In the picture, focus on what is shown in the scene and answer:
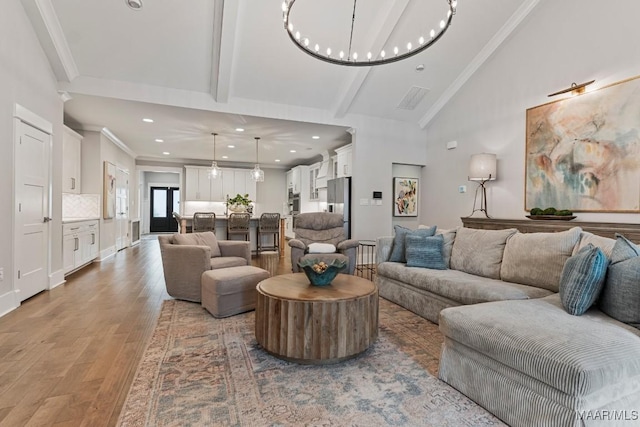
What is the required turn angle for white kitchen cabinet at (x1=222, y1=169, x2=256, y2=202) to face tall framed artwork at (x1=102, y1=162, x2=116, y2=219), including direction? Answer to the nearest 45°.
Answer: approximately 45° to its right

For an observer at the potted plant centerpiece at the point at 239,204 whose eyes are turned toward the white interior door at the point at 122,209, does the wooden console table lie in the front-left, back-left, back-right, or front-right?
back-left

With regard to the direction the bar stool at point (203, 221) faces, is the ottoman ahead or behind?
behind

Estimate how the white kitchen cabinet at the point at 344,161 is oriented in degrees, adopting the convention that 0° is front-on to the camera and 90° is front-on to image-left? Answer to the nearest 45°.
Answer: approximately 45°

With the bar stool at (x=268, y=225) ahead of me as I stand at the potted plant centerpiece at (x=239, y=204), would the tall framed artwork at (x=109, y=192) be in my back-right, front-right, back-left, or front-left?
back-right

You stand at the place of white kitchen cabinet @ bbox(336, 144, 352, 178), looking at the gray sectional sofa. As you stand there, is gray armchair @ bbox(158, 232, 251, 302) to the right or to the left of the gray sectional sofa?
right

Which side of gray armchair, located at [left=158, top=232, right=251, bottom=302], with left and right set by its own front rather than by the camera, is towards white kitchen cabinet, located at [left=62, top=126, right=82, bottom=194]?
back

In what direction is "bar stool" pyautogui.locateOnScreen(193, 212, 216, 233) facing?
away from the camera

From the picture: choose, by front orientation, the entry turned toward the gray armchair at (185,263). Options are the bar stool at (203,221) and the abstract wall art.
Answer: the abstract wall art

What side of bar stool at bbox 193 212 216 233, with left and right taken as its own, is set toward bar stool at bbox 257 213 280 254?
right

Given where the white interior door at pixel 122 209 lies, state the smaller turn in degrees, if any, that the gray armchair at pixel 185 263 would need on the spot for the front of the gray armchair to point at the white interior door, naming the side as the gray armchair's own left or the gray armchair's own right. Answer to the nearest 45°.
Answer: approximately 135° to the gray armchair's own left

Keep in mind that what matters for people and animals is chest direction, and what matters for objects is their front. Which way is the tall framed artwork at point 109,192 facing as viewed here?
to the viewer's right

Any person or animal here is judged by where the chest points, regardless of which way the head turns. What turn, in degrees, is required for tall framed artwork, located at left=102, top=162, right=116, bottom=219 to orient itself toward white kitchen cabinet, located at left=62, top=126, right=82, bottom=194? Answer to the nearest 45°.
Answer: approximately 135° to its right
